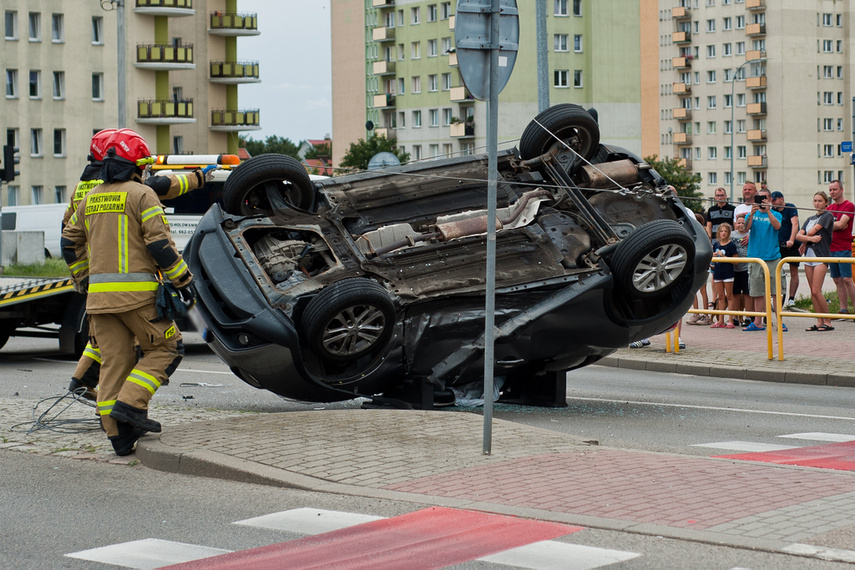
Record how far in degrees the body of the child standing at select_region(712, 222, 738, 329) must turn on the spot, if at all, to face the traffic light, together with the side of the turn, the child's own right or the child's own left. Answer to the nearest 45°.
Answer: approximately 90° to the child's own right

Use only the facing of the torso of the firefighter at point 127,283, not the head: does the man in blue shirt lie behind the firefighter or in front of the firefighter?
in front

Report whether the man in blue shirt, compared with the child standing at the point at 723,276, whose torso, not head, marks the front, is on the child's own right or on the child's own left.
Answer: on the child's own left

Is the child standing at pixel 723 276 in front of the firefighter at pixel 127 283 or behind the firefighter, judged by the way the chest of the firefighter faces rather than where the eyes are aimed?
in front

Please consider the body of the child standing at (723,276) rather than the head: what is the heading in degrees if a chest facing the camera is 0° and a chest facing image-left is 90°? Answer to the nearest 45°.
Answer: approximately 45°
